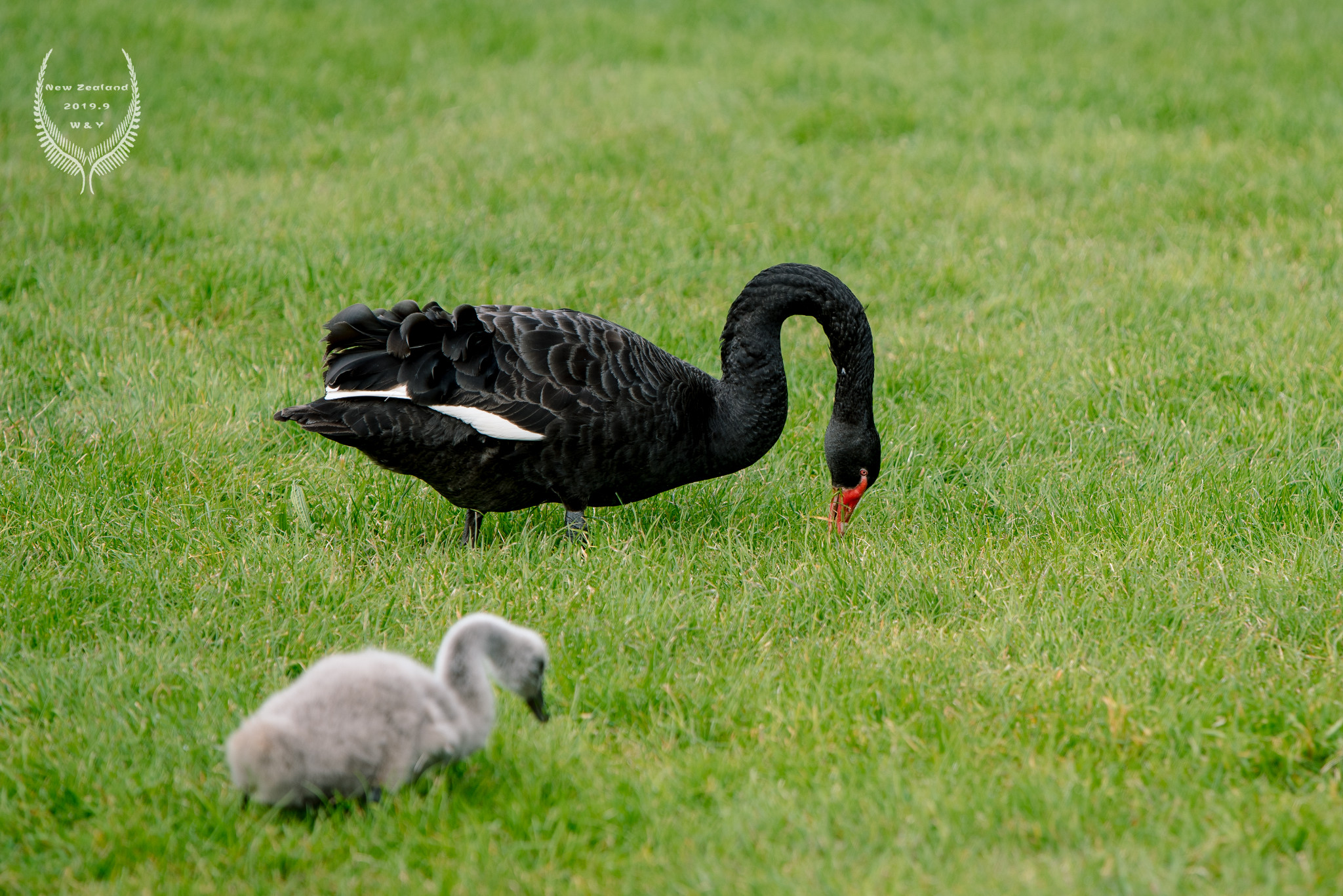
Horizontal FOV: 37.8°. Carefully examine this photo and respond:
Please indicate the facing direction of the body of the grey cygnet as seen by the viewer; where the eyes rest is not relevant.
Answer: to the viewer's right

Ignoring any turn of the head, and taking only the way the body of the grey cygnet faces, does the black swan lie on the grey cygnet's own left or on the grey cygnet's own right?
on the grey cygnet's own left

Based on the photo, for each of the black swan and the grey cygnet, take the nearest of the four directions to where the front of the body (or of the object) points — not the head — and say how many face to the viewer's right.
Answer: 2

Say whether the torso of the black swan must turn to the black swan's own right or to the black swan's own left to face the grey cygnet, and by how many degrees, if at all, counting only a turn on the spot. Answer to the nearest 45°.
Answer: approximately 90° to the black swan's own right

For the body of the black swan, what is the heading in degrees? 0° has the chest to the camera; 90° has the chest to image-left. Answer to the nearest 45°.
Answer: approximately 270°

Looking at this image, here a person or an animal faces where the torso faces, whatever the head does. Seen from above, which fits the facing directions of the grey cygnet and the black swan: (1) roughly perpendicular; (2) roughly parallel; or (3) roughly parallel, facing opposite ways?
roughly parallel
